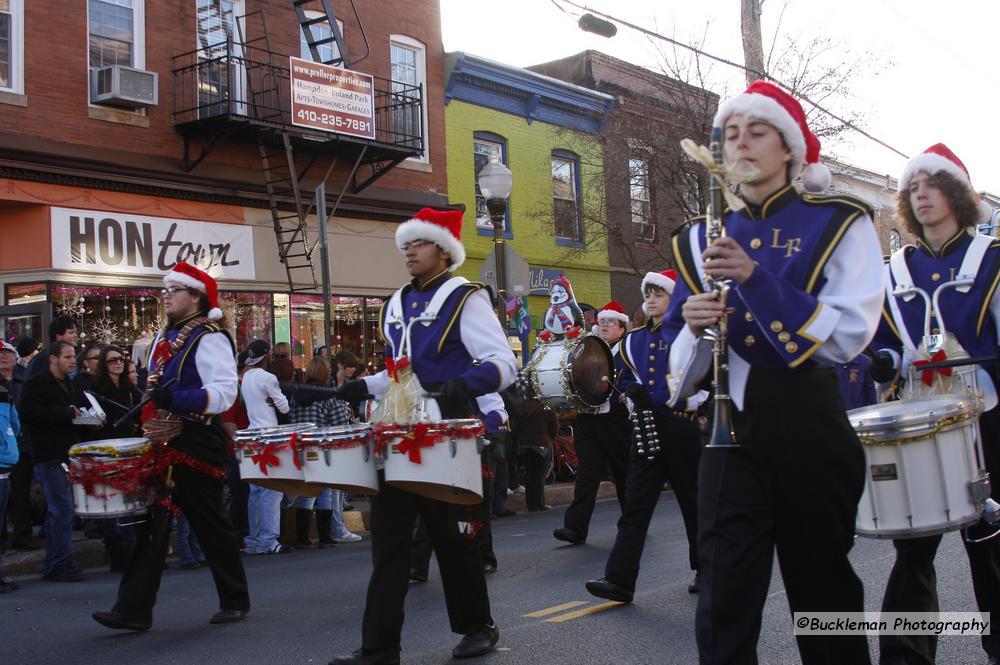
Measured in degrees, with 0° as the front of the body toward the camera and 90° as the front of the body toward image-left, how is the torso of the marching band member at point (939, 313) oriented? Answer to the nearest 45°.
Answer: approximately 45°

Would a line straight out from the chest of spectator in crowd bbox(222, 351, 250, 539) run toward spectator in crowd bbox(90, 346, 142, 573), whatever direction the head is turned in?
no

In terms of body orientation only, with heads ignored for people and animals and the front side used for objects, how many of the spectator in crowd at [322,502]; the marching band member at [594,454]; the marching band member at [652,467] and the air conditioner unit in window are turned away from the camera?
1

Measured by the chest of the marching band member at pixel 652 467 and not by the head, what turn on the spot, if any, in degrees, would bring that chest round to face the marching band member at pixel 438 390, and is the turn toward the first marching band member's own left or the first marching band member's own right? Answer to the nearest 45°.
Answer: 0° — they already face them

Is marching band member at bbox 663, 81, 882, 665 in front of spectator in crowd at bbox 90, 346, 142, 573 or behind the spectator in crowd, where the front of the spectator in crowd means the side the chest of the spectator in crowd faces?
in front

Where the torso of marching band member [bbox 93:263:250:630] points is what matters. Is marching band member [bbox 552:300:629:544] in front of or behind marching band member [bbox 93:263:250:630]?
behind

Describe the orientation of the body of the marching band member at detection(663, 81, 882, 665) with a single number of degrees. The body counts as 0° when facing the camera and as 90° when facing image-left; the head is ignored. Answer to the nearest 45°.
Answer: approximately 45°

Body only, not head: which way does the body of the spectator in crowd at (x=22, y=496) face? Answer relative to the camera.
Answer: to the viewer's right

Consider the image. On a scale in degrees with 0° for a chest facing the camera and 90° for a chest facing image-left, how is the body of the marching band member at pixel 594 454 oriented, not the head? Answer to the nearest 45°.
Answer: approximately 45°

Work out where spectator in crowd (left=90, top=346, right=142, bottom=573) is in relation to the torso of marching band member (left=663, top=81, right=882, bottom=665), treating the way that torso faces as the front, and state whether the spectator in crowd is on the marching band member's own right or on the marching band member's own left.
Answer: on the marching band member's own right

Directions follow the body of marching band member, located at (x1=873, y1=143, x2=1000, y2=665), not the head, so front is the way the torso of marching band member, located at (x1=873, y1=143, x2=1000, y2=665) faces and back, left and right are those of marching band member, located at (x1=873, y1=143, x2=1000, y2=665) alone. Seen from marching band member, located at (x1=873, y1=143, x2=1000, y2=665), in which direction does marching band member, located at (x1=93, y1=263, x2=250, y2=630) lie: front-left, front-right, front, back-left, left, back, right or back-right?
front-right

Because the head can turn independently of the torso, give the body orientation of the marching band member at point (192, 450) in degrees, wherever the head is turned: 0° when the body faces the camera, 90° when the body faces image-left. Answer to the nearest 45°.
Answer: approximately 90°

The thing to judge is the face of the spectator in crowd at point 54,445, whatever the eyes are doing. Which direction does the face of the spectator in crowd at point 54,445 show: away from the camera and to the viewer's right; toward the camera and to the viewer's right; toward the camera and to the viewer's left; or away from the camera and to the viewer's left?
toward the camera and to the viewer's right

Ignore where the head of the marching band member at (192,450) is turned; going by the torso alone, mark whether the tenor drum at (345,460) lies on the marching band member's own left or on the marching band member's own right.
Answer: on the marching band member's own left

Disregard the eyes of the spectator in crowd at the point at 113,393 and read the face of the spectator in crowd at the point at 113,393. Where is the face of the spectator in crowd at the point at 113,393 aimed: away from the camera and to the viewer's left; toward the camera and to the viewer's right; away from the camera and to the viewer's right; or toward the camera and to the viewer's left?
toward the camera and to the viewer's right

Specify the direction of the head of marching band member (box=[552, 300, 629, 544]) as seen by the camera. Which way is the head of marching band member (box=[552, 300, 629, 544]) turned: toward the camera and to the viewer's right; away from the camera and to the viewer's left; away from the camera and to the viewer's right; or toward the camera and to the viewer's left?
toward the camera and to the viewer's left
